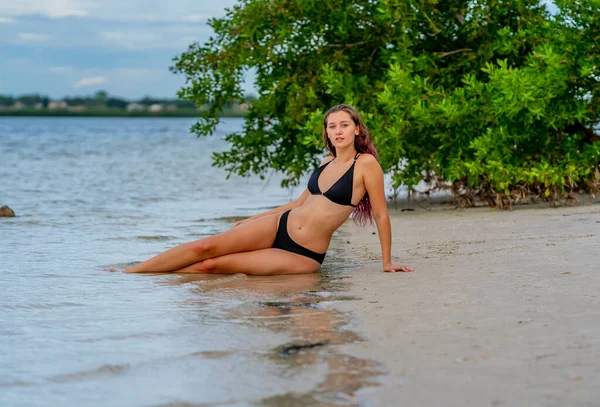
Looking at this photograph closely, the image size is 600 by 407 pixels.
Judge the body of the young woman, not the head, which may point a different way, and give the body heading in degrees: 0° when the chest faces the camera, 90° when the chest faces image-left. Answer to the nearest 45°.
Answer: approximately 45°

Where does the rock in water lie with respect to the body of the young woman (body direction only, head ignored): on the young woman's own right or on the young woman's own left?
on the young woman's own right
